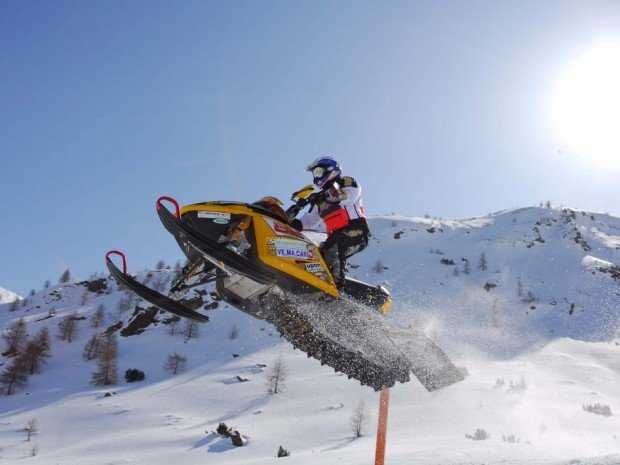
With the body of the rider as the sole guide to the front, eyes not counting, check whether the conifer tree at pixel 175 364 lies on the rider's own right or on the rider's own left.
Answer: on the rider's own right

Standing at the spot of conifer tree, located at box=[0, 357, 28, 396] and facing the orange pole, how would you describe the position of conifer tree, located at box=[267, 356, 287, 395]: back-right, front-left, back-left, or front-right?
front-left

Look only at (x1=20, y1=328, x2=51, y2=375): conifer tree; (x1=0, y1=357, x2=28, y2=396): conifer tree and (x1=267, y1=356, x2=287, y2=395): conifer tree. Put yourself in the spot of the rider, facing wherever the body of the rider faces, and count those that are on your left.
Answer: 0

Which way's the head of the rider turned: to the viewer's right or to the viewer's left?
to the viewer's left

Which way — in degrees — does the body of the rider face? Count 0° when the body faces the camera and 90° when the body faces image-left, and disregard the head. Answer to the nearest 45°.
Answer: approximately 45°

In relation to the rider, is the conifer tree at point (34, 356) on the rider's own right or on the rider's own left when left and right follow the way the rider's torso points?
on the rider's own right

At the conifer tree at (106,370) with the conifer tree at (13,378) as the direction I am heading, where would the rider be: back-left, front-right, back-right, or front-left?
back-left

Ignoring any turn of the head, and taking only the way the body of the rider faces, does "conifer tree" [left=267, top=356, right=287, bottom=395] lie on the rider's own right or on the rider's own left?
on the rider's own right

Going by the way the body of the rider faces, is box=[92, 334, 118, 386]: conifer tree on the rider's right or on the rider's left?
on the rider's right
